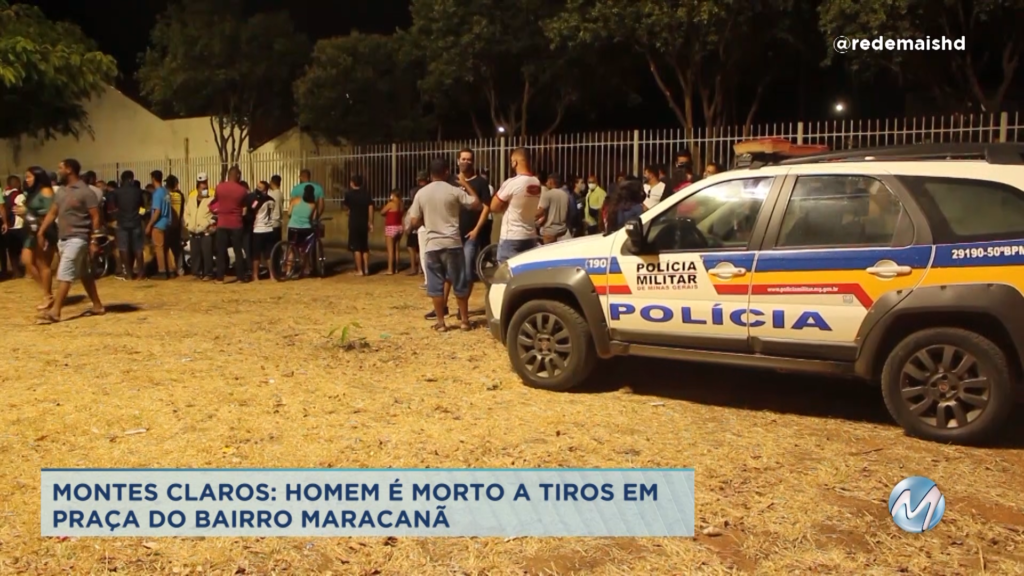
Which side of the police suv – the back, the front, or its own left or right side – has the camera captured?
left

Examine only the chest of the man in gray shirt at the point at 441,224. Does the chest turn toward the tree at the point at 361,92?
yes

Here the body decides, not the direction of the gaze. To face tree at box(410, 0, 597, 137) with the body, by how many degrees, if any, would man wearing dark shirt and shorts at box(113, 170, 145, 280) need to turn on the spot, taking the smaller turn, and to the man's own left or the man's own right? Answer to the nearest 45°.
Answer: approximately 45° to the man's own right

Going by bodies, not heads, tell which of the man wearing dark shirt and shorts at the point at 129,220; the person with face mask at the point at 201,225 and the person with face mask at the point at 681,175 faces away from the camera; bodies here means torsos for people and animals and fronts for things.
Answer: the man wearing dark shirt and shorts

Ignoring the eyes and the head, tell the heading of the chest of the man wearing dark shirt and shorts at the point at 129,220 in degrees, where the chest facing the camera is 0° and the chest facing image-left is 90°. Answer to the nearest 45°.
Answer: approximately 180°

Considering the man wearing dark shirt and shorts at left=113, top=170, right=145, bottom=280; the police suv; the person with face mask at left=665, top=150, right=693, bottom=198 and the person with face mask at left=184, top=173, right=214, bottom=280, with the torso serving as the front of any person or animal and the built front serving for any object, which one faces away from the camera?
the man wearing dark shirt and shorts

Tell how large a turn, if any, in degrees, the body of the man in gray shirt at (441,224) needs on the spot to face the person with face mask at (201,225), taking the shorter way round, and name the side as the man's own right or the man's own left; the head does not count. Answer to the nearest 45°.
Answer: approximately 45° to the man's own left

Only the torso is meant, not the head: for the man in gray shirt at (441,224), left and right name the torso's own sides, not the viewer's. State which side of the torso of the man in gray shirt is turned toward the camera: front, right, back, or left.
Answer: back

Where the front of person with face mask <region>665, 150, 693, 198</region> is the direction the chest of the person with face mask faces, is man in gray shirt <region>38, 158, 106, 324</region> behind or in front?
in front

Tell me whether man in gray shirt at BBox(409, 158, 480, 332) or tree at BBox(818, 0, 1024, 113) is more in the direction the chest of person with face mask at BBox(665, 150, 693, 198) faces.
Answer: the man in gray shirt
